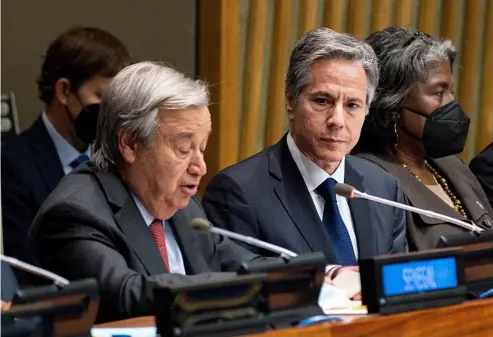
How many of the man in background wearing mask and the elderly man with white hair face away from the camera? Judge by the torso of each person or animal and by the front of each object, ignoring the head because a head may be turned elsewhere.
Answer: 0

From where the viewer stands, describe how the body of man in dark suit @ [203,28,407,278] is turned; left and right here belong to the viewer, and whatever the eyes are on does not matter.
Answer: facing the viewer and to the right of the viewer

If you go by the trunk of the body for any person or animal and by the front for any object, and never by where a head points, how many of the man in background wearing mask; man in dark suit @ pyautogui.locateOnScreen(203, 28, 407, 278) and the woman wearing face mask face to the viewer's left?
0

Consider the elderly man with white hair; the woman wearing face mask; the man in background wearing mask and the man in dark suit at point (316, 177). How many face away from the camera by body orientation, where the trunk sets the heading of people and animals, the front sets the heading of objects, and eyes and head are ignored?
0

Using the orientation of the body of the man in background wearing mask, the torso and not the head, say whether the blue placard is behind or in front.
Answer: in front

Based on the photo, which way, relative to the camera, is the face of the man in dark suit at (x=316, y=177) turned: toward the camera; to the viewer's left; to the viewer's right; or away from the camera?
toward the camera

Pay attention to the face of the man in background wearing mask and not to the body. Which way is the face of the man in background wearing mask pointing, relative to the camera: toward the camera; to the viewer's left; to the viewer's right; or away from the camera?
to the viewer's right

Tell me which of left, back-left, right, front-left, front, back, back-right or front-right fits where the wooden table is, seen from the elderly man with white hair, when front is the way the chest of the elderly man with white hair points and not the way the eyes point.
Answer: front

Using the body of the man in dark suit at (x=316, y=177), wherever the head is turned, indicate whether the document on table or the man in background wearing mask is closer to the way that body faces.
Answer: the document on table

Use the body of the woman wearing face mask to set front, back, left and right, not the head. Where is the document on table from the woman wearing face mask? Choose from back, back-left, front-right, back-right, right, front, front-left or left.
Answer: front-right

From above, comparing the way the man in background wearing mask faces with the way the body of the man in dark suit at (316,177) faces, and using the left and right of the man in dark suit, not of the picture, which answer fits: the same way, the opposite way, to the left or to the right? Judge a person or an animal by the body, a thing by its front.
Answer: the same way

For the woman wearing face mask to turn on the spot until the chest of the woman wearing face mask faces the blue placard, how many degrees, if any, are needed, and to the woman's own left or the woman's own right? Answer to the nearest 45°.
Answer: approximately 45° to the woman's own right

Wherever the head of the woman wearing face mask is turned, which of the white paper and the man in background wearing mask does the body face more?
the white paper

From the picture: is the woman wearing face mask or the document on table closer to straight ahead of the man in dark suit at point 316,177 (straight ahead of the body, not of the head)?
the document on table

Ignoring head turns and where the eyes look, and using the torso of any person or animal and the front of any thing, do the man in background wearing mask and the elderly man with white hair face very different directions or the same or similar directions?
same or similar directions
